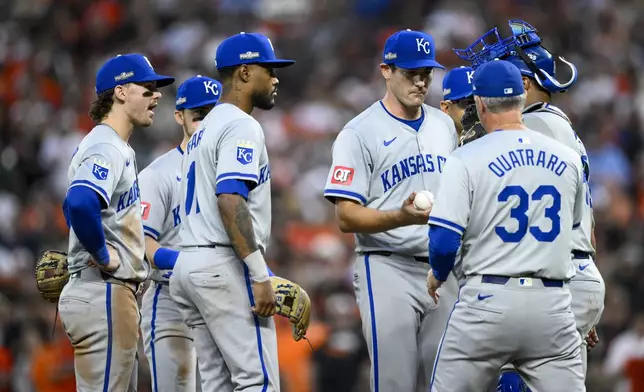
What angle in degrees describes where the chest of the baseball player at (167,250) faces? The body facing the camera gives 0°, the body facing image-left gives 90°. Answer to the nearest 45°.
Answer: approximately 315°

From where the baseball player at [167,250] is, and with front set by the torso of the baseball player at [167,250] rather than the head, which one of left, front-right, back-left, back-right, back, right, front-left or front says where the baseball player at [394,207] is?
front

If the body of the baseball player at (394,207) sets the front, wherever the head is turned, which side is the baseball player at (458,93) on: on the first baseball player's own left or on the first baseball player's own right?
on the first baseball player's own left

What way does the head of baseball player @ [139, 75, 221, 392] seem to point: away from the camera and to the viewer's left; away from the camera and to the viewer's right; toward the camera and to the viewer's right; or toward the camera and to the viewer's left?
toward the camera and to the viewer's right

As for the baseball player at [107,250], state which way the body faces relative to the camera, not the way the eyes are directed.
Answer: to the viewer's right

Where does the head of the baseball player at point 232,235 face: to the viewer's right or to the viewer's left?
to the viewer's right

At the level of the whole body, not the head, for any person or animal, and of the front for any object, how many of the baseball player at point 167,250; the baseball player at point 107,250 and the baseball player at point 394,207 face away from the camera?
0

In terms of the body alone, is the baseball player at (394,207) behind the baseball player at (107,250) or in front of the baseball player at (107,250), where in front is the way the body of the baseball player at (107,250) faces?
in front

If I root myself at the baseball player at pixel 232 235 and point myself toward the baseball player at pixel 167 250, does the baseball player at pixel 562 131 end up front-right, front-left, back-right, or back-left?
back-right

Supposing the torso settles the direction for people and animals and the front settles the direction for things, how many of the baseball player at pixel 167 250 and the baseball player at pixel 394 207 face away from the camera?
0

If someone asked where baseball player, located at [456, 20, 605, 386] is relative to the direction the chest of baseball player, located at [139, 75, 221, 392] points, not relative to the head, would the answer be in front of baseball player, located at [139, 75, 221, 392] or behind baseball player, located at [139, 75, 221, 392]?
in front

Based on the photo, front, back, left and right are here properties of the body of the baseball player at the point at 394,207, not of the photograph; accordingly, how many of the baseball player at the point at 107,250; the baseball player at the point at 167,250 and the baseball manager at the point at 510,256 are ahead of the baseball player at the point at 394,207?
1

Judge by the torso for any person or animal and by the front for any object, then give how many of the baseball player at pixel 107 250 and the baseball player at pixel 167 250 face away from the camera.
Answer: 0
